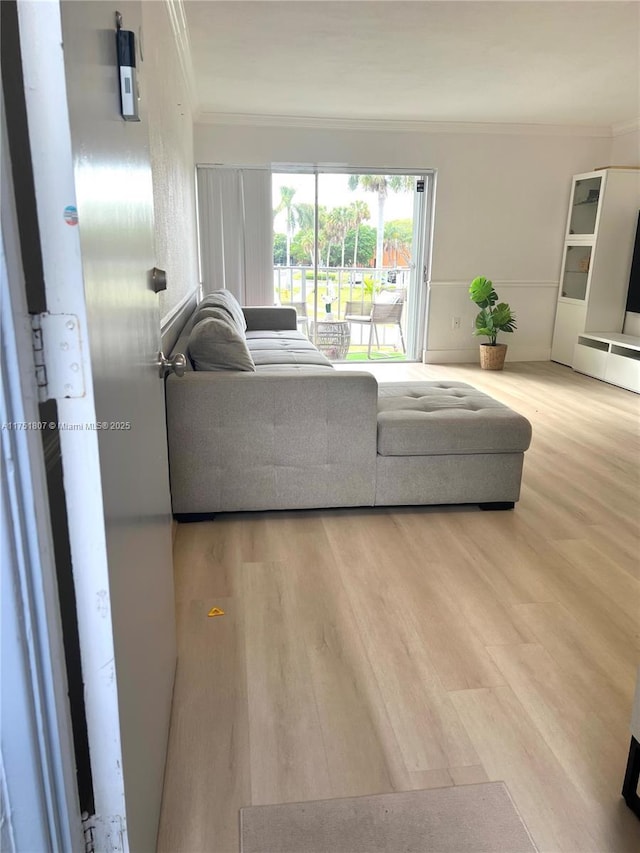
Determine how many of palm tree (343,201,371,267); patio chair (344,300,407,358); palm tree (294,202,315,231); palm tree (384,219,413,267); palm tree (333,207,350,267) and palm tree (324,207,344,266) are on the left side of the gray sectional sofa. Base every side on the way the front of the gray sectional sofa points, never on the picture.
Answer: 6

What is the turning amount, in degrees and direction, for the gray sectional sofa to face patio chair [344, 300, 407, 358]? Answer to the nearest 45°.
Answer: approximately 90° to its left

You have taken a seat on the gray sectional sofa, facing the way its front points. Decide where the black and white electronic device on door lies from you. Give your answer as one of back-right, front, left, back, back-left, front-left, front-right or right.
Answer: right

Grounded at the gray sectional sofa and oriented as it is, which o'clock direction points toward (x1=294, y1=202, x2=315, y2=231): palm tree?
The palm tree is roughly at 9 o'clock from the gray sectional sofa.

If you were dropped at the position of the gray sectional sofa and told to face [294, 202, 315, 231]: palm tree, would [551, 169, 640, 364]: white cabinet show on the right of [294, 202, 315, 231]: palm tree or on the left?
right

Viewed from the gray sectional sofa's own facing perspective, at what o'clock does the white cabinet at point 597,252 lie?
The white cabinet is roughly at 10 o'clock from the gray sectional sofa.

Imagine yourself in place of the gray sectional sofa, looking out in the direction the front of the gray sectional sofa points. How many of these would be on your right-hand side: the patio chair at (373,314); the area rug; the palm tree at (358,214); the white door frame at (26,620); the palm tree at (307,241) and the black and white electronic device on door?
3

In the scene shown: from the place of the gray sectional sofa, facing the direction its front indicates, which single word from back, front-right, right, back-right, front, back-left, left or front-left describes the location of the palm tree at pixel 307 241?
left

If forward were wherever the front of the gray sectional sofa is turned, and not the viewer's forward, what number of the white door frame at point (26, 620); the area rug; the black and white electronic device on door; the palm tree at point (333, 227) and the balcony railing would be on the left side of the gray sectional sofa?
2

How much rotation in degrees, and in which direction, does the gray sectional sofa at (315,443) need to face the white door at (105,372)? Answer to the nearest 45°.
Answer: approximately 90° to its right

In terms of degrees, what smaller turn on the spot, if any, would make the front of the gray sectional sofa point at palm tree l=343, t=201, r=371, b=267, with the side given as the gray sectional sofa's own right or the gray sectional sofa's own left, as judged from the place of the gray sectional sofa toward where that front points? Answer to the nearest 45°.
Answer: approximately 90° to the gray sectional sofa's own left

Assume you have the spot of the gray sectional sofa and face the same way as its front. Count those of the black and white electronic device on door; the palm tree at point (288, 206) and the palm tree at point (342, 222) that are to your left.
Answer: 2

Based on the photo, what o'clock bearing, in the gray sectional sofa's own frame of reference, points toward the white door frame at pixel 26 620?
The white door frame is roughly at 3 o'clock from the gray sectional sofa.
